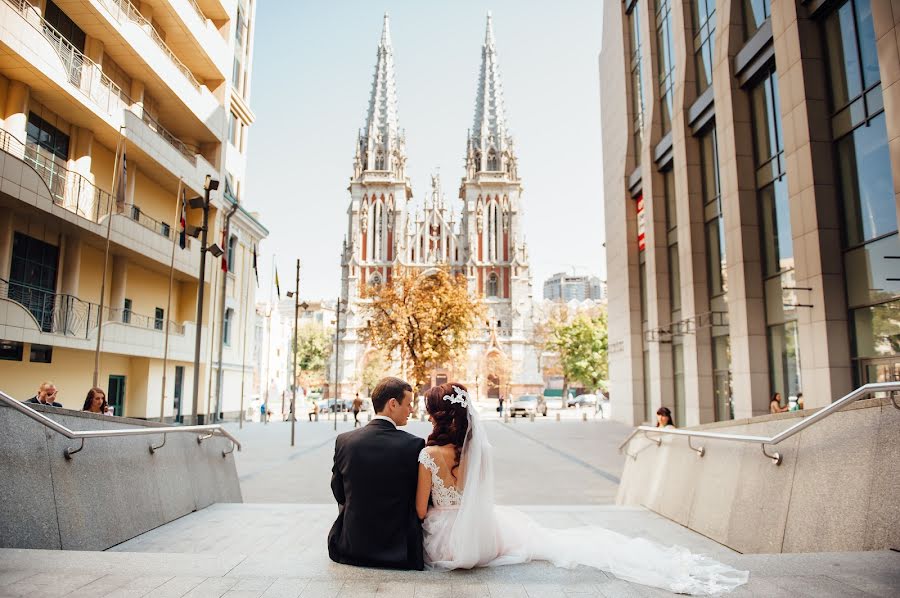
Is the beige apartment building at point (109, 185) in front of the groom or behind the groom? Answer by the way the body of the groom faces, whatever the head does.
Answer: in front

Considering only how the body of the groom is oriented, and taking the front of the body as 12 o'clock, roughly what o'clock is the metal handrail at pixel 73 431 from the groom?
The metal handrail is roughly at 10 o'clock from the groom.

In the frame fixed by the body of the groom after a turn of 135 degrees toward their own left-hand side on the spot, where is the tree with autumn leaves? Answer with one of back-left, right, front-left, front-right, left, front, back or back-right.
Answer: back-right

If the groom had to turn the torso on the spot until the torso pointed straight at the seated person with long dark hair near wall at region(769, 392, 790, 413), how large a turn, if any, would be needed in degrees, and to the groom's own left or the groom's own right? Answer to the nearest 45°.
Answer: approximately 45° to the groom's own right

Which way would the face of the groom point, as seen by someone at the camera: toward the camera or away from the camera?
away from the camera

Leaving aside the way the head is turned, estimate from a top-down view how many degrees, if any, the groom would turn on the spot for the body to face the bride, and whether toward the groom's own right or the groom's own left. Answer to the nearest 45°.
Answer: approximately 90° to the groom's own right

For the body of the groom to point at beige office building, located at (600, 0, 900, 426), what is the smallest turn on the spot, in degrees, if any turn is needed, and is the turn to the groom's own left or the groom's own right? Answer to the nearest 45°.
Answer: approximately 45° to the groom's own right

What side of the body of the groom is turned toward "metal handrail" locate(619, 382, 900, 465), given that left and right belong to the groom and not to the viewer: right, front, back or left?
right

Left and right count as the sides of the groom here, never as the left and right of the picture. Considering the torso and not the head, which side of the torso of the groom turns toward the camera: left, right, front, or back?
back
